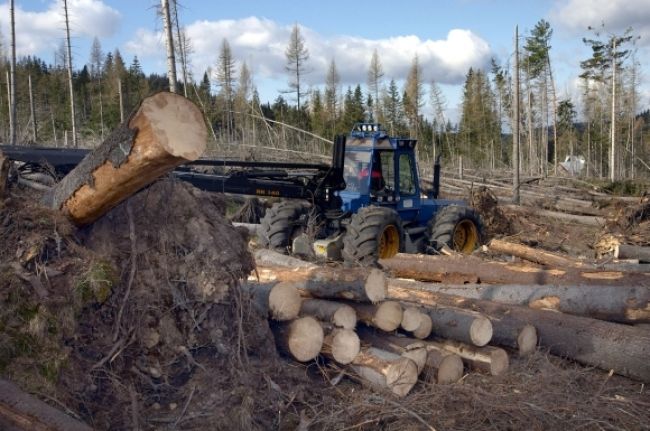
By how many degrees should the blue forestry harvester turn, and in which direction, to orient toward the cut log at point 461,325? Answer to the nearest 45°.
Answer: approximately 45° to its left
